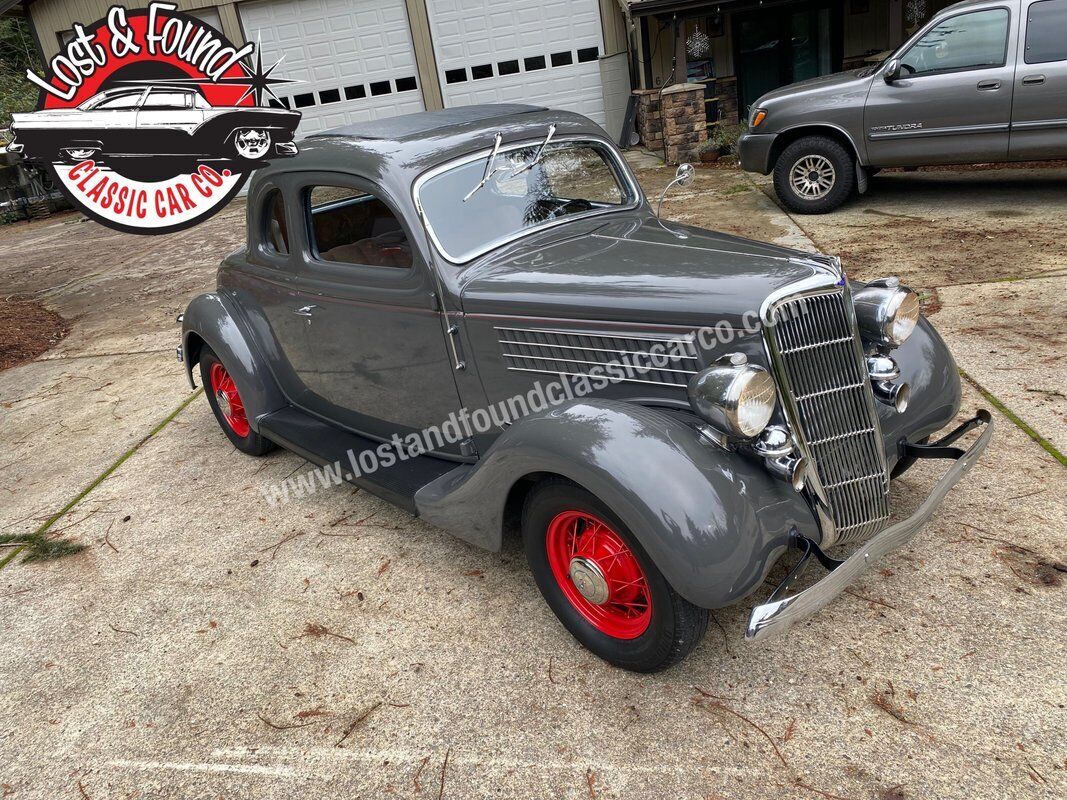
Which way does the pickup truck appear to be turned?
to the viewer's left

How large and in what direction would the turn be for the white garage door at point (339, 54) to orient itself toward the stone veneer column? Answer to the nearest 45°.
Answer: approximately 45° to its left

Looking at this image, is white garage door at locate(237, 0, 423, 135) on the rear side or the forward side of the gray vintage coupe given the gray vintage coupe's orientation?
on the rear side

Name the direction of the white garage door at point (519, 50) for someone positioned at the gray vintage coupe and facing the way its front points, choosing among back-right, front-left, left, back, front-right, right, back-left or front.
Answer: back-left

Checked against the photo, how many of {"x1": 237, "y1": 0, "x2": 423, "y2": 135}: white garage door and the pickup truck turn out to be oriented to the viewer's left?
1

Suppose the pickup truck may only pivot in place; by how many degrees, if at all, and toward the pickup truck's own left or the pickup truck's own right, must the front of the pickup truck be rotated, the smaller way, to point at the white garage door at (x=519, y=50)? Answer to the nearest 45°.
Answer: approximately 45° to the pickup truck's own right

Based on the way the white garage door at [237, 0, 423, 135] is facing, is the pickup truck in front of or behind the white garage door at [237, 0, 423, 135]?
in front

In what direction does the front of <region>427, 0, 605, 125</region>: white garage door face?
toward the camera

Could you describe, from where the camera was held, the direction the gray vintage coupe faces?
facing the viewer and to the right of the viewer

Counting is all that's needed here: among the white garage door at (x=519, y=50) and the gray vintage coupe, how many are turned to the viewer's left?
0

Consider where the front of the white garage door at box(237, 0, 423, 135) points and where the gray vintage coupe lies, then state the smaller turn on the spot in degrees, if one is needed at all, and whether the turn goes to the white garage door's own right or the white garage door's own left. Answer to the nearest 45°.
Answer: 0° — it already faces it

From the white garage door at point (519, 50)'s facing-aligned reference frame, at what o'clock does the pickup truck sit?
The pickup truck is roughly at 11 o'clock from the white garage door.

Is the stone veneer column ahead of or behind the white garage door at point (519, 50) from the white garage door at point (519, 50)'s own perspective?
ahead

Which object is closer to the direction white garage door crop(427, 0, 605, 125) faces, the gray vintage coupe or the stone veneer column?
the gray vintage coupe

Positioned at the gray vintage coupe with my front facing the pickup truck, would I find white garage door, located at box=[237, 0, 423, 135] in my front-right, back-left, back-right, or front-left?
front-left

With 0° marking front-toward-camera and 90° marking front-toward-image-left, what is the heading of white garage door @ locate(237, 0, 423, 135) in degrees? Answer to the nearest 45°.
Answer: approximately 0°

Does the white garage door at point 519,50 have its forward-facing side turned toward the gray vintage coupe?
yes

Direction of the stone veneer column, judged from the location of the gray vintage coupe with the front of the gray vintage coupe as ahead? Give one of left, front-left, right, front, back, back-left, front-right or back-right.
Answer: back-left
